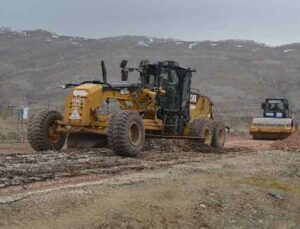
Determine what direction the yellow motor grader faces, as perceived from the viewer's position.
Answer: facing the viewer and to the left of the viewer

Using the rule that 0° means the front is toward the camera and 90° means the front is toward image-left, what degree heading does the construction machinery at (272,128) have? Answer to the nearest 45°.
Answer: approximately 0°

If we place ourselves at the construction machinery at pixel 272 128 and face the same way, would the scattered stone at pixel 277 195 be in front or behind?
in front
